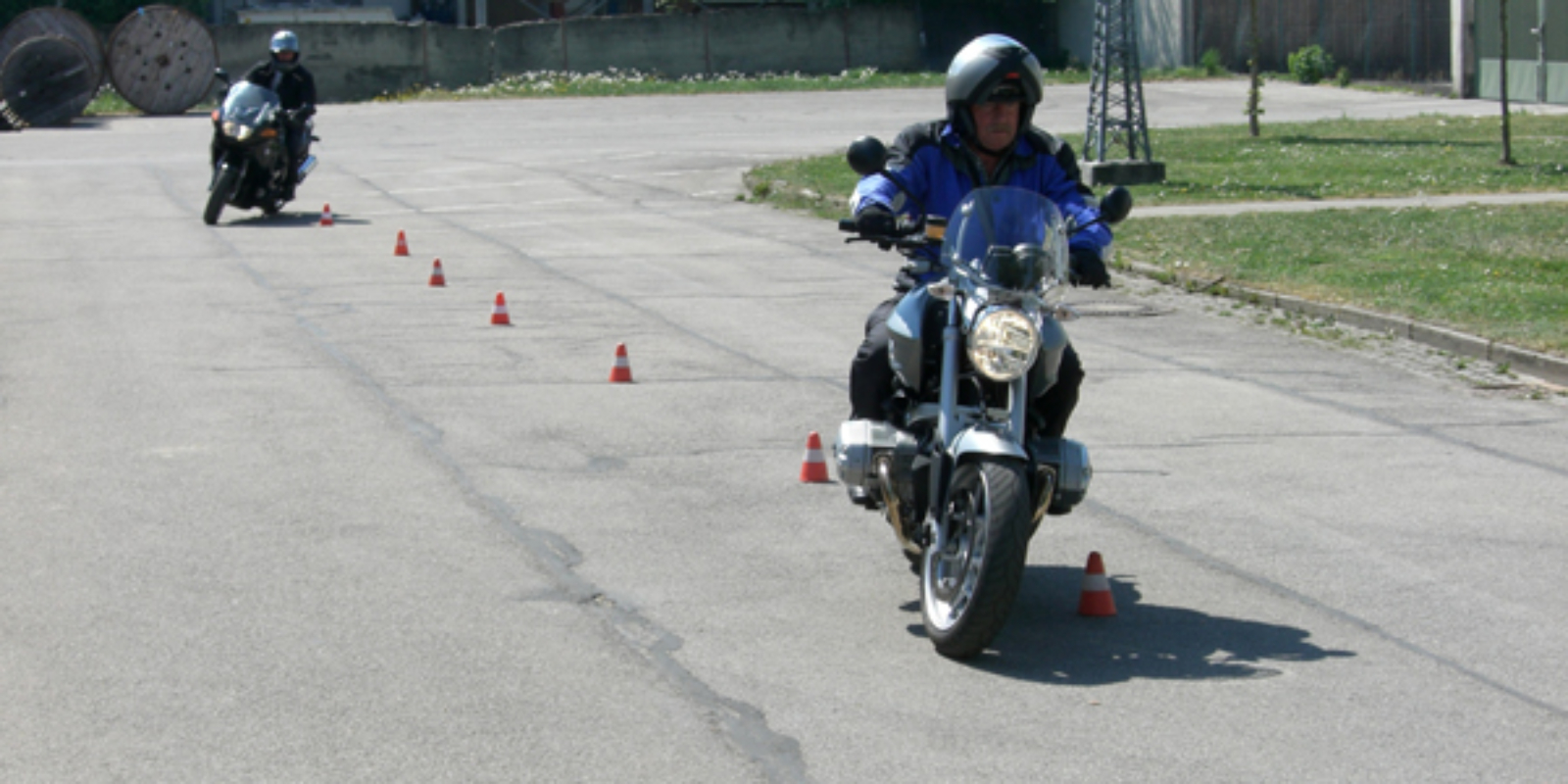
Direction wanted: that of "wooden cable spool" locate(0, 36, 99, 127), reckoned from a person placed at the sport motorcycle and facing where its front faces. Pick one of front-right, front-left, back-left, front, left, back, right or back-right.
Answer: back-right

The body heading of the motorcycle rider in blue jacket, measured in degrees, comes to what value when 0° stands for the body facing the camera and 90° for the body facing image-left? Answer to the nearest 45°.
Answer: approximately 0°

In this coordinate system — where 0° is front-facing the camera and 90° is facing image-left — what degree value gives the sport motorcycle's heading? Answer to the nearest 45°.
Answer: approximately 45°

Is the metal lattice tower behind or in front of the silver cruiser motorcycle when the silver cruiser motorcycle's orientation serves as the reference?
behind

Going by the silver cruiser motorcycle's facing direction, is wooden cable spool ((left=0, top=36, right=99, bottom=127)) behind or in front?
behind

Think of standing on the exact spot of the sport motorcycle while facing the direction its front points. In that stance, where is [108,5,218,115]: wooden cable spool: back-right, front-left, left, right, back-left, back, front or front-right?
back-right

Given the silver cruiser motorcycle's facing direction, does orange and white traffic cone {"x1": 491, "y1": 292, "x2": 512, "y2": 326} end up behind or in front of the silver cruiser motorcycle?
behind

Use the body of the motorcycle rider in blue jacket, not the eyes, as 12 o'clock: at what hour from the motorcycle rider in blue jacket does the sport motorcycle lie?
The sport motorcycle is roughly at 5 o'clock from the motorcycle rider in blue jacket.

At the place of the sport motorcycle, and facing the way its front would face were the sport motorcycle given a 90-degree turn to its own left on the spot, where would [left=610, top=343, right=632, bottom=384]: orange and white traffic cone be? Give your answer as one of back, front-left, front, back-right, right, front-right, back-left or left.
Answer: front-right

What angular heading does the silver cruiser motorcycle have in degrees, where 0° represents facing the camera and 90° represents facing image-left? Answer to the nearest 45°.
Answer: approximately 0°
